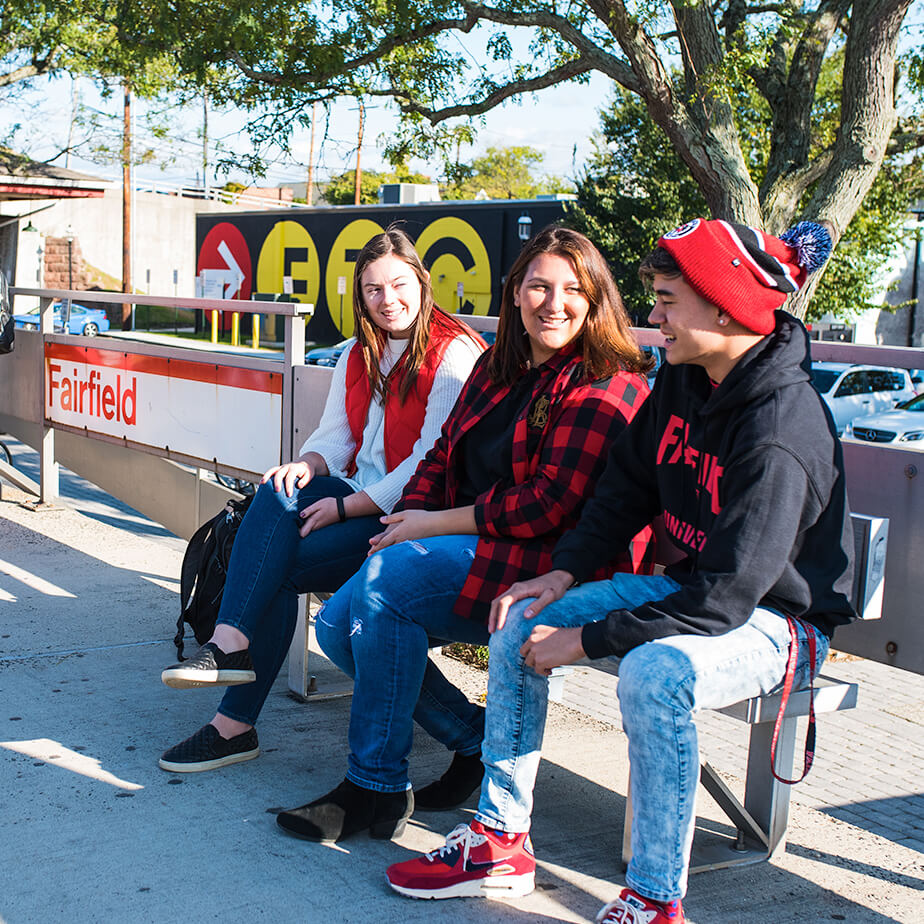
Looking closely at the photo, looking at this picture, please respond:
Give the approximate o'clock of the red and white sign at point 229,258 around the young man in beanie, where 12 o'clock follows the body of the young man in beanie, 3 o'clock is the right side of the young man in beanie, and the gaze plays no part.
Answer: The red and white sign is roughly at 4 o'clock from the young man in beanie.

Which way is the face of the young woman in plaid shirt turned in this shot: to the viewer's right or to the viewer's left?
to the viewer's right

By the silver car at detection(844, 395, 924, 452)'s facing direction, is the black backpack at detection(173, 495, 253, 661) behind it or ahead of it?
ahead

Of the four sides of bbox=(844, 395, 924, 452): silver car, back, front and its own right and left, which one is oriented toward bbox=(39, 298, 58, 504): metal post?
front

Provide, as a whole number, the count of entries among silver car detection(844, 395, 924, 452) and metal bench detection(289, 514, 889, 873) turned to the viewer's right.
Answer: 0

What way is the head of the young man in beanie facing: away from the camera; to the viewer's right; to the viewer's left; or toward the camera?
to the viewer's left

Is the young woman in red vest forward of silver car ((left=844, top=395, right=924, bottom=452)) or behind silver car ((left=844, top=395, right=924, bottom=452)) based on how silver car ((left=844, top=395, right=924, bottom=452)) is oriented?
forward

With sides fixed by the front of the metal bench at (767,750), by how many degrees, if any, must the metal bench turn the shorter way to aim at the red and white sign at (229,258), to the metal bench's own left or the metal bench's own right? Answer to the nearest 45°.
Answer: approximately 135° to the metal bench's own right

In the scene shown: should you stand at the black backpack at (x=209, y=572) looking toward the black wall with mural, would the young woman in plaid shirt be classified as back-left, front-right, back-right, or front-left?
back-right

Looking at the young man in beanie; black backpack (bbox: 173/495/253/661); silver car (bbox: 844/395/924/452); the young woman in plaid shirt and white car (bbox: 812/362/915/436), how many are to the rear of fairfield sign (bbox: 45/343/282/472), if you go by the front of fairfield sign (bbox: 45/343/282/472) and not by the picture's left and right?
2

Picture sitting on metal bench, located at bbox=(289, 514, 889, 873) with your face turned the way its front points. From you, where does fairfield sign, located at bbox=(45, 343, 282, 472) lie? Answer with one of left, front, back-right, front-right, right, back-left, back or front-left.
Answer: right

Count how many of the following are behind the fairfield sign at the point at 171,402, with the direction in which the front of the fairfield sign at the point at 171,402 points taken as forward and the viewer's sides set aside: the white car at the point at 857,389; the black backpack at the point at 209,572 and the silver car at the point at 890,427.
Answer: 2

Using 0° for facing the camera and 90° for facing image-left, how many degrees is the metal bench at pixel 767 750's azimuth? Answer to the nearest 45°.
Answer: approximately 45°

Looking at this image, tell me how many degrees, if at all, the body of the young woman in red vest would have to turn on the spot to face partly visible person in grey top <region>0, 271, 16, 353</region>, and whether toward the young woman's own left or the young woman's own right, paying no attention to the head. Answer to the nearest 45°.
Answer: approximately 90° to the young woman's own right
